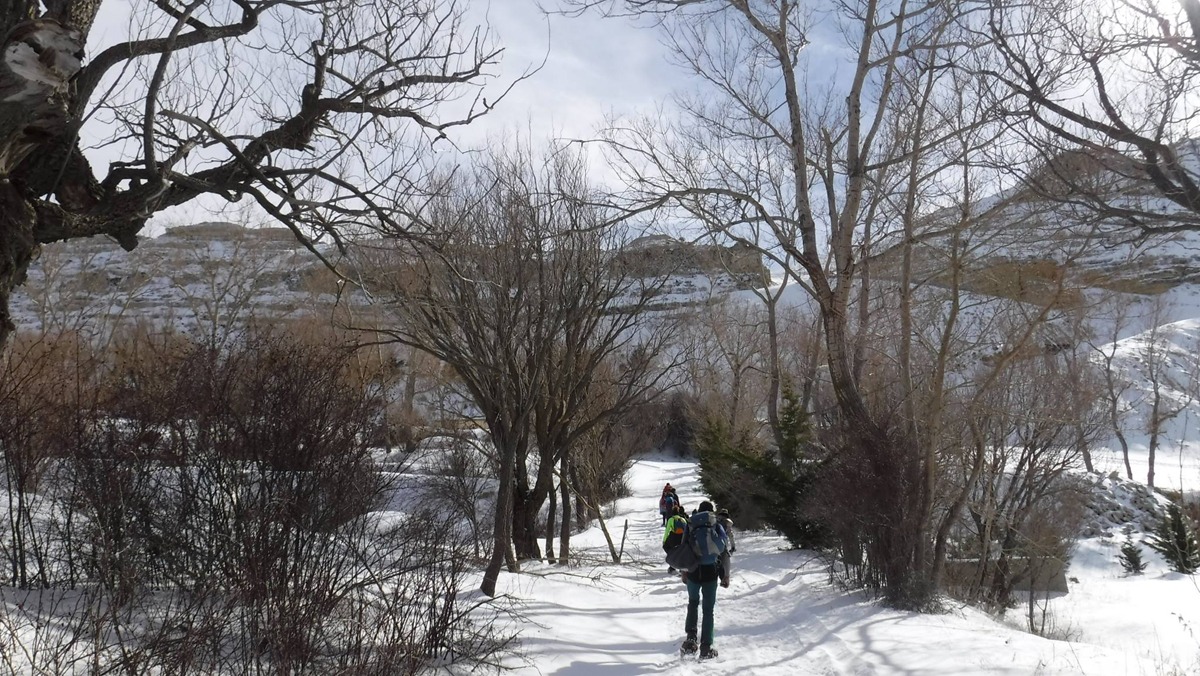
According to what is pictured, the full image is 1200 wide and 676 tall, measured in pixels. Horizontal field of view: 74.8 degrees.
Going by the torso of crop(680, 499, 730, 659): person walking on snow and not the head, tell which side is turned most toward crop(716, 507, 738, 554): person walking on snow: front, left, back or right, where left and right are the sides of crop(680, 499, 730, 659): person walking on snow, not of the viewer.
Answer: front

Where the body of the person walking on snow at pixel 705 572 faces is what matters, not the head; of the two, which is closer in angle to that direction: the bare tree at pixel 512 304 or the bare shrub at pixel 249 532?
the bare tree

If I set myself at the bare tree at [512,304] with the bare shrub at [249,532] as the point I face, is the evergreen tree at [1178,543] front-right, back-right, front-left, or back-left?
back-left

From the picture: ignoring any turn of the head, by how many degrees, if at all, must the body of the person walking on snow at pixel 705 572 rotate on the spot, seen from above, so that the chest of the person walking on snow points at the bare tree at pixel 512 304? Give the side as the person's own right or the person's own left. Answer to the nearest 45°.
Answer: approximately 45° to the person's own left

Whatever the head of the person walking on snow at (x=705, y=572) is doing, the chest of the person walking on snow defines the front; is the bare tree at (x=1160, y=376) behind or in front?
in front

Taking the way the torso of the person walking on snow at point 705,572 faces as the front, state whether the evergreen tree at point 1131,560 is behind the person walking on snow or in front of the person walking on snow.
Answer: in front

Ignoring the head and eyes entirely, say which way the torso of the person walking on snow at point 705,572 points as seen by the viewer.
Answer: away from the camera

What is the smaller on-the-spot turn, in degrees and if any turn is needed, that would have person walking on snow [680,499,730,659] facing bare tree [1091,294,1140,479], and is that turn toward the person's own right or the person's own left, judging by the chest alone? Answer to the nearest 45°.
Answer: approximately 45° to the person's own right

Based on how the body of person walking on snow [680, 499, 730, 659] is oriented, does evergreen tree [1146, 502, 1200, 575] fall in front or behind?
in front

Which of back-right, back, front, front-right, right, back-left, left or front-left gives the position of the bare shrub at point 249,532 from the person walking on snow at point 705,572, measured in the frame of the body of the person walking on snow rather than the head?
back-left
